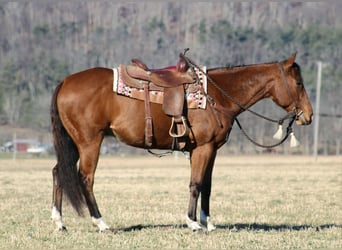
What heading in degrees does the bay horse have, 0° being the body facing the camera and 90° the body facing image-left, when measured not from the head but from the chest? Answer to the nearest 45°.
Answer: approximately 270°
